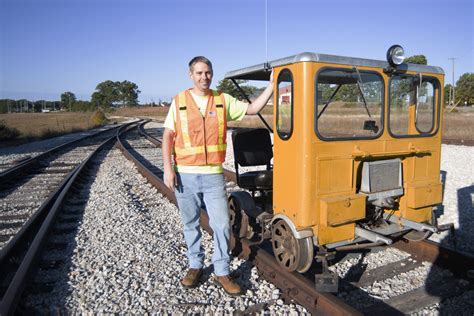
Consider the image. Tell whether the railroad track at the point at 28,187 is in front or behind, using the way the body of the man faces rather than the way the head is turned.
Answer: behind

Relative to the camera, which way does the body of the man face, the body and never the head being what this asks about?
toward the camera

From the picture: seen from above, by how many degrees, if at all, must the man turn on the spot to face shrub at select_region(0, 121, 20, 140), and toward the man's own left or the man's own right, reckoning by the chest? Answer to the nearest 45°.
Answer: approximately 135° to the man's own right

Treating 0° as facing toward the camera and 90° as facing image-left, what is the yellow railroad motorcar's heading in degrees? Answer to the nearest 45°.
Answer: approximately 315°

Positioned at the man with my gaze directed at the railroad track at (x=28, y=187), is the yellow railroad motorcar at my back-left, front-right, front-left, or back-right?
back-right

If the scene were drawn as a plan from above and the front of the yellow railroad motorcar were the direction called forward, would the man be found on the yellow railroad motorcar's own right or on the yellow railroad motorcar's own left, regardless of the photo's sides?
on the yellow railroad motorcar's own right

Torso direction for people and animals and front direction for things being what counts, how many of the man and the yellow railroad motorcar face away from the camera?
0

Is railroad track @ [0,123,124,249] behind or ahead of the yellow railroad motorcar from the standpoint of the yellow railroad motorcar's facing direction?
behind

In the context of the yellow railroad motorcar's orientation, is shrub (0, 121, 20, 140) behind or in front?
behind
